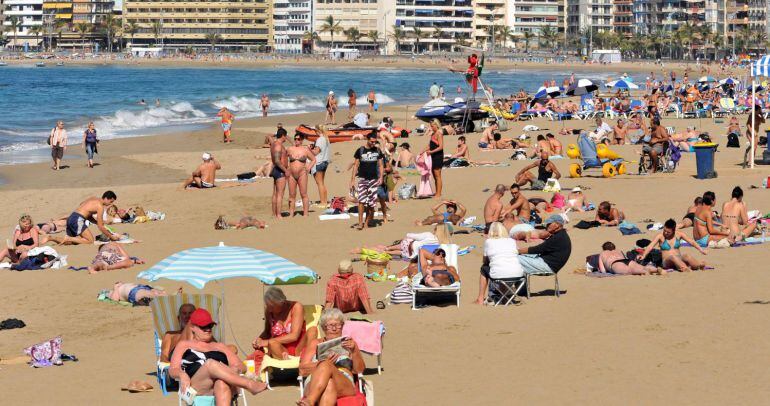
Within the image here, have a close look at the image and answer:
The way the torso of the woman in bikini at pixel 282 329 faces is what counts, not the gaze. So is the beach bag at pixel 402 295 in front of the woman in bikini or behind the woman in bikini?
behind

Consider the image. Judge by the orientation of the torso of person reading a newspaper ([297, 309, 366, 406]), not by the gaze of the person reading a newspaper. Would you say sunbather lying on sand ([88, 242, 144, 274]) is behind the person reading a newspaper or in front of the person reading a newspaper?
behind

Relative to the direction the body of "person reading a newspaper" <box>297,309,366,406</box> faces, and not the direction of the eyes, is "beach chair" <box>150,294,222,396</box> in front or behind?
behind

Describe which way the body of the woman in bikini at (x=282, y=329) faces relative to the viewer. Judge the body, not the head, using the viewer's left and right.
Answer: facing the viewer and to the left of the viewer

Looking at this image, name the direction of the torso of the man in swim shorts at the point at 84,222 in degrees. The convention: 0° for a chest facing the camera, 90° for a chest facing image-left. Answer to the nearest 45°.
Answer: approximately 270°

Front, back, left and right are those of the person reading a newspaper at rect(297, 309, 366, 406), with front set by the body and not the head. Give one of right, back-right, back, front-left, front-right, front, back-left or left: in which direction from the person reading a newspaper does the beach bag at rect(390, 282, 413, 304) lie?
back

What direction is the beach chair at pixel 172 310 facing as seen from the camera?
toward the camera
